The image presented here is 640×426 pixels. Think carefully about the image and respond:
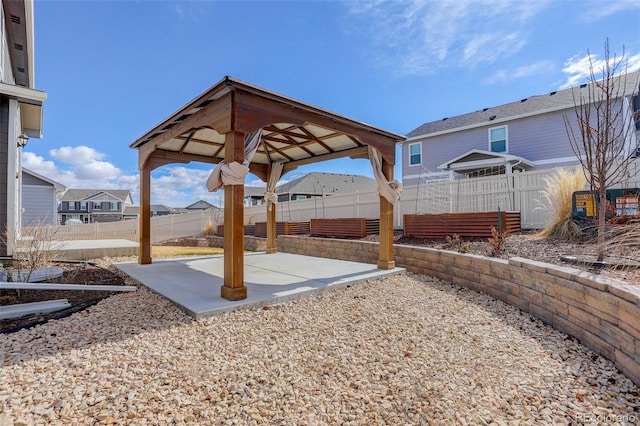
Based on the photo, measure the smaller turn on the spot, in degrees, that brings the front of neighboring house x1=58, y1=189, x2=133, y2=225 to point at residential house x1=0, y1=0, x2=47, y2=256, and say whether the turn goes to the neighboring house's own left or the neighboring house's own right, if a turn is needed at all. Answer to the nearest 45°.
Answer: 0° — it already faces it

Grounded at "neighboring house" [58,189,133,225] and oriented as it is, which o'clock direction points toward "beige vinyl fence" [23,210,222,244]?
The beige vinyl fence is roughly at 12 o'clock from the neighboring house.

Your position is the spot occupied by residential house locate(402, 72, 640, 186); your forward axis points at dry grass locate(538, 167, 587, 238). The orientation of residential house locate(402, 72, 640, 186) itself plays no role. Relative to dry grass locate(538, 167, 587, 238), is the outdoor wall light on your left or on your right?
right

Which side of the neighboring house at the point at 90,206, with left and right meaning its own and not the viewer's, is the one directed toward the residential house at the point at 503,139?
front

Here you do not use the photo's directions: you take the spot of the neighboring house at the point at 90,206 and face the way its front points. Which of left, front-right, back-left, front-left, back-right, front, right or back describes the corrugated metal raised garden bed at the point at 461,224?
front

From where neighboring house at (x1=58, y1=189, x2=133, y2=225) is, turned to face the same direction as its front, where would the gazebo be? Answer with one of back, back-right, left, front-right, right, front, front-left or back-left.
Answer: front

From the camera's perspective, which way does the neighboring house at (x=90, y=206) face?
toward the camera

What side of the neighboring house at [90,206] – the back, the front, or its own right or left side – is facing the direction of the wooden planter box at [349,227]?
front

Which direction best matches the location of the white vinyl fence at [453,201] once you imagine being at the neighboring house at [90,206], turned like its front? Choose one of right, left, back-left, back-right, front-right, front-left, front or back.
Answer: front

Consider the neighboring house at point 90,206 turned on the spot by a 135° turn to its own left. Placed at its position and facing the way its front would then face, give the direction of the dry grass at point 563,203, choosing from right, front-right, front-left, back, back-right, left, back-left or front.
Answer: back-right
